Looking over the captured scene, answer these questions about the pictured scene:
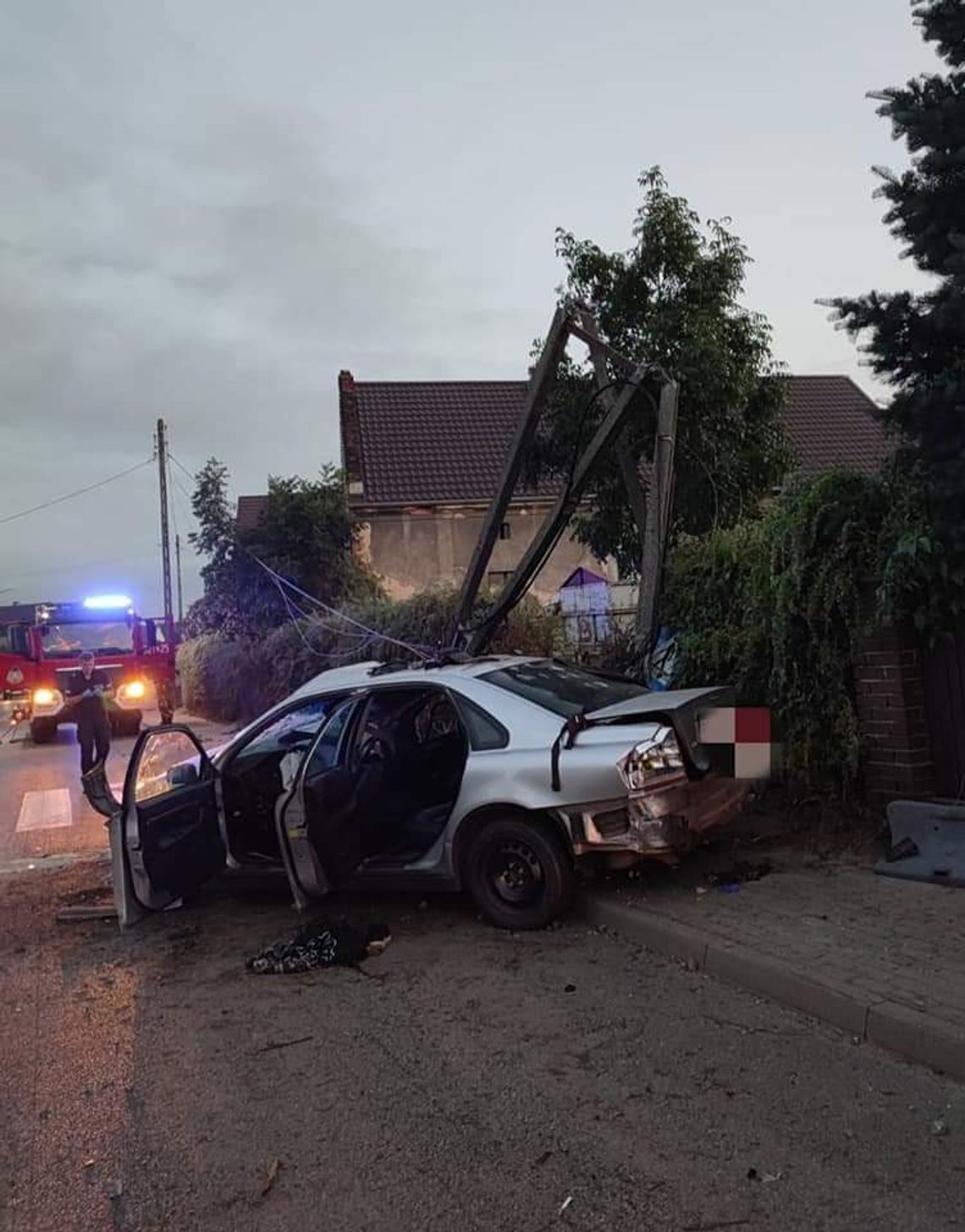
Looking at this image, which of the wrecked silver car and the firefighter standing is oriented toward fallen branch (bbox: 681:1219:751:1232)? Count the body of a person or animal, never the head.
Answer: the firefighter standing

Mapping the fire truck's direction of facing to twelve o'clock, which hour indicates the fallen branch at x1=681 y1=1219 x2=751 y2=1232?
The fallen branch is roughly at 12 o'clock from the fire truck.

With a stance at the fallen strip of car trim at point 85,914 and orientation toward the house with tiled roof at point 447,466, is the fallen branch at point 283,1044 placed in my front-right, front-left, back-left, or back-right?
back-right

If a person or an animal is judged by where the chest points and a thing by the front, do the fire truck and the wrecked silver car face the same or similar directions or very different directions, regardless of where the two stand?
very different directions

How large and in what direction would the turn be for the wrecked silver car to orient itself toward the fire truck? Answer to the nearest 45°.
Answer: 0° — it already faces it

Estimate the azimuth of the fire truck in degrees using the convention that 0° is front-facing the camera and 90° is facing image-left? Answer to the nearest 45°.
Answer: approximately 0°

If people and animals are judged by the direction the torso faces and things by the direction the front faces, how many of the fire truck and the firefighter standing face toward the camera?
2

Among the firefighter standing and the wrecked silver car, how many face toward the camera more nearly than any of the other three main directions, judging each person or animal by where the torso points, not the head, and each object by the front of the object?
1

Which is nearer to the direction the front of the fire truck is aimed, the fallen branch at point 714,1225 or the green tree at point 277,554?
the fallen branch

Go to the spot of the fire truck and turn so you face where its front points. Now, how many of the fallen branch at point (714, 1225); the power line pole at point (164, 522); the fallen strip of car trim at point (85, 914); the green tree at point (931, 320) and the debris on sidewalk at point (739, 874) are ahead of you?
4

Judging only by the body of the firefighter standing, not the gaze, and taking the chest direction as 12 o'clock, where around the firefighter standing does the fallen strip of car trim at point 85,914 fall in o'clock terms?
The fallen strip of car trim is roughly at 12 o'clock from the firefighter standing.

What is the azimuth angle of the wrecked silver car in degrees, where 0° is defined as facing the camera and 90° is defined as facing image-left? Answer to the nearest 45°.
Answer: approximately 135°
